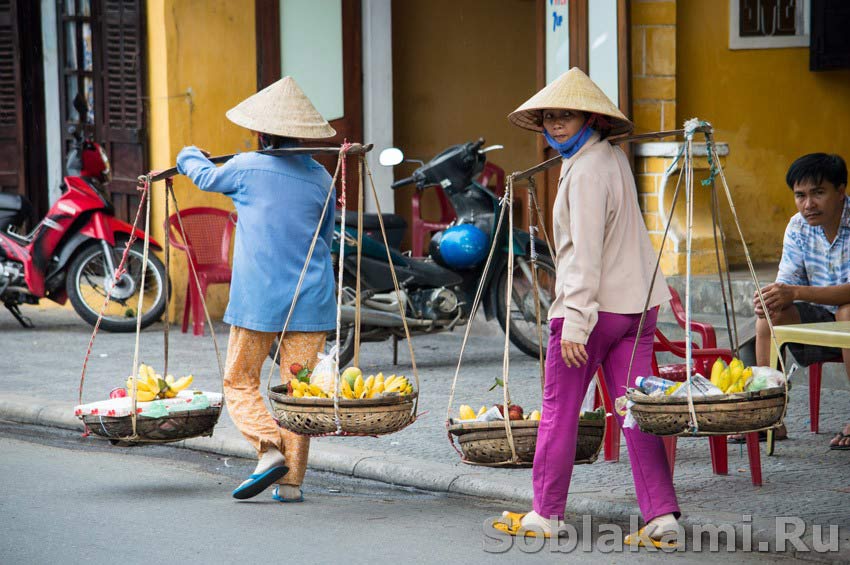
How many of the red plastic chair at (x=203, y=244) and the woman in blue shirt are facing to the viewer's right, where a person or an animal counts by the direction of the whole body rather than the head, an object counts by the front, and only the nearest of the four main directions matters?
0

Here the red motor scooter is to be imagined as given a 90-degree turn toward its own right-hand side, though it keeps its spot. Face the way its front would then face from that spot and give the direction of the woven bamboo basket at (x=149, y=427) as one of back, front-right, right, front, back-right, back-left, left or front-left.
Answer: front

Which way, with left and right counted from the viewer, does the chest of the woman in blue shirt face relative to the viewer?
facing away from the viewer and to the left of the viewer

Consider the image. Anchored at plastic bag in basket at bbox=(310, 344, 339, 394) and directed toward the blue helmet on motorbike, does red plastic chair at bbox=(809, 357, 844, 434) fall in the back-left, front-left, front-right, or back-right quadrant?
front-right

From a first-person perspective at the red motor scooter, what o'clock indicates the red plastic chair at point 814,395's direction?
The red plastic chair is roughly at 2 o'clock from the red motor scooter.

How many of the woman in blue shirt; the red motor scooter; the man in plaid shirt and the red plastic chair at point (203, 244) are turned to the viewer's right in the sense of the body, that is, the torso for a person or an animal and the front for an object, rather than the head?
1

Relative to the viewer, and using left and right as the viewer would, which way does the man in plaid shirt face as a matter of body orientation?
facing the viewer and to the left of the viewer

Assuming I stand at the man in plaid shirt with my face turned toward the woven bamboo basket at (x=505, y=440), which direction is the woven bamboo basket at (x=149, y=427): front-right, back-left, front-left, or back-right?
front-right

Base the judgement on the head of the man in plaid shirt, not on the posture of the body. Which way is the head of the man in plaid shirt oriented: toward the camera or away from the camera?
toward the camera

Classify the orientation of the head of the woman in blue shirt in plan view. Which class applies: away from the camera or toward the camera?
away from the camera

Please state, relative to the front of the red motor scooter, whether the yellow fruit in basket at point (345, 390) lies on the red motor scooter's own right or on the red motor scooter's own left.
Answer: on the red motor scooter's own right

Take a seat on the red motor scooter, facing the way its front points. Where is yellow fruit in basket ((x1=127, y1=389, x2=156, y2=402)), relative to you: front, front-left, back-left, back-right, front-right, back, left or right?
right

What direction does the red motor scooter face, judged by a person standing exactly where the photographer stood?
facing to the right of the viewer
